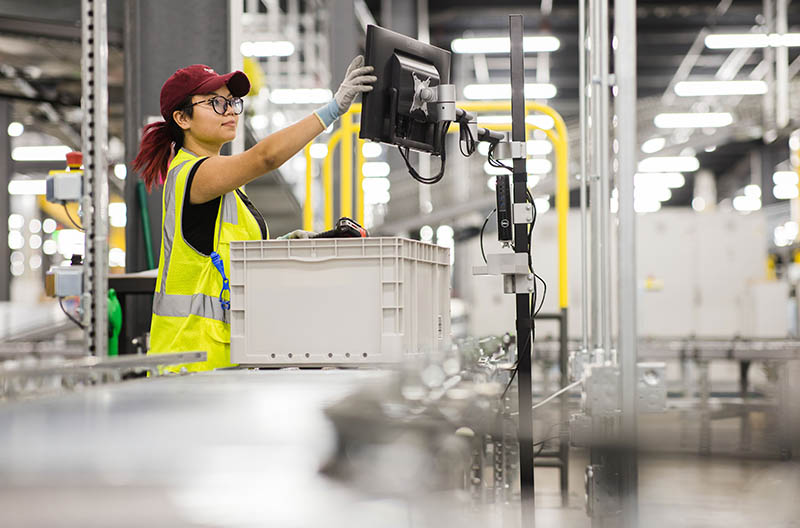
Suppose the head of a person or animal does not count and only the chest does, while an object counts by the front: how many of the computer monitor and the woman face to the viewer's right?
1

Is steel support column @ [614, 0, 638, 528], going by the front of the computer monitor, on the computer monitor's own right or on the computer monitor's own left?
on the computer monitor's own right

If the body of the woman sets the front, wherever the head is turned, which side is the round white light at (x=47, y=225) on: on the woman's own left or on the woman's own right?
on the woman's own left

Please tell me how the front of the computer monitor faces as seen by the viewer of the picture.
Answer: facing away from the viewer and to the left of the viewer

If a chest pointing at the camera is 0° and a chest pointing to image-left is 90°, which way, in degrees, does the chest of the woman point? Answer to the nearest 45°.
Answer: approximately 270°

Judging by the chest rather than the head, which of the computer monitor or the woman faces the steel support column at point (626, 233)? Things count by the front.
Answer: the woman

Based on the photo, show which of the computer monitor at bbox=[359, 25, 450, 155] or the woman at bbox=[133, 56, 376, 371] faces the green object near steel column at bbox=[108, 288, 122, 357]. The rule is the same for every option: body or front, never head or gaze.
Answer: the computer monitor

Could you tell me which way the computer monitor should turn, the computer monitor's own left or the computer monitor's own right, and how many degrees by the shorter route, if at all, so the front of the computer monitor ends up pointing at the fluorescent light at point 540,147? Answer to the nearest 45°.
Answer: approximately 45° to the computer monitor's own right

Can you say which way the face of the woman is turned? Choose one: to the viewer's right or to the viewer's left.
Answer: to the viewer's right
